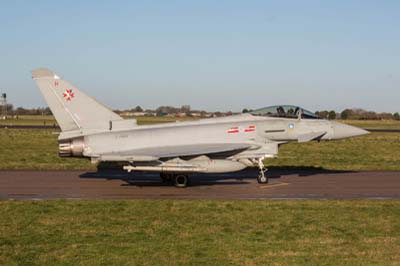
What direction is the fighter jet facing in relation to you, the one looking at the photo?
facing to the right of the viewer
